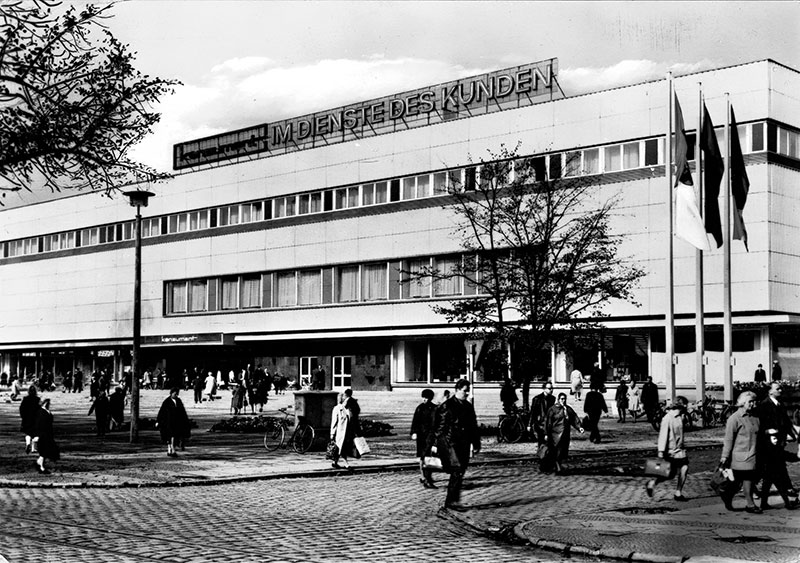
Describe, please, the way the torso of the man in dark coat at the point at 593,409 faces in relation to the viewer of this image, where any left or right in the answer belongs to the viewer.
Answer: facing away from the viewer

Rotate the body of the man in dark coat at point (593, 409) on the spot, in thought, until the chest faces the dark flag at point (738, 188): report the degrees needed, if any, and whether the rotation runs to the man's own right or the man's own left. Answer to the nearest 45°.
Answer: approximately 45° to the man's own right

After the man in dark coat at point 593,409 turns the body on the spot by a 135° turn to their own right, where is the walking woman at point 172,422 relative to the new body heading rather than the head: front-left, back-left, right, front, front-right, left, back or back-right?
right
